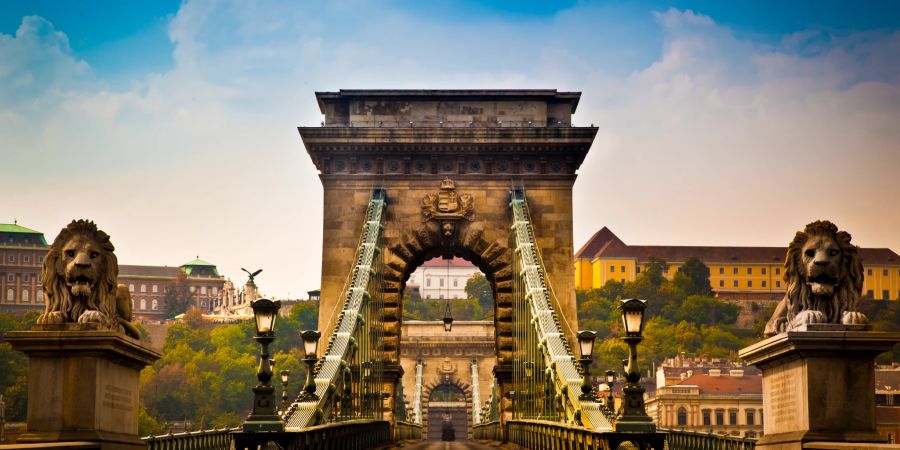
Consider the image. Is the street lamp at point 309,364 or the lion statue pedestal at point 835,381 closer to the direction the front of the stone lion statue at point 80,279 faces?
the lion statue pedestal

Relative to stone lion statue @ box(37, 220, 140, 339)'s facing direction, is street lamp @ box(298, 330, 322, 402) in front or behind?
behind

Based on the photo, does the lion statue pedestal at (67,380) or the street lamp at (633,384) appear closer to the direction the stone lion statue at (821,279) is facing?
the lion statue pedestal

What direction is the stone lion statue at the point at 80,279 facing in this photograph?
toward the camera

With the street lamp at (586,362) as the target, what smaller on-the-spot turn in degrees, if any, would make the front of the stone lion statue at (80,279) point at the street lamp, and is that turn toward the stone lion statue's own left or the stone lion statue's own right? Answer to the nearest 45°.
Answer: approximately 135° to the stone lion statue's own left

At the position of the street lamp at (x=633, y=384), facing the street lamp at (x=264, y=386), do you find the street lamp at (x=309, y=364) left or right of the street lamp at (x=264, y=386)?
right

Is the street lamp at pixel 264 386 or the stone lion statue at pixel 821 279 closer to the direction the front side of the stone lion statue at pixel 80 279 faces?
the stone lion statue

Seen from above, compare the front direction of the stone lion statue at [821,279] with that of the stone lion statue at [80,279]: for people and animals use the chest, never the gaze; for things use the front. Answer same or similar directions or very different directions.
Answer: same or similar directions

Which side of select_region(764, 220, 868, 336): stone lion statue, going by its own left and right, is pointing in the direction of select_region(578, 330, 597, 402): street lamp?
back

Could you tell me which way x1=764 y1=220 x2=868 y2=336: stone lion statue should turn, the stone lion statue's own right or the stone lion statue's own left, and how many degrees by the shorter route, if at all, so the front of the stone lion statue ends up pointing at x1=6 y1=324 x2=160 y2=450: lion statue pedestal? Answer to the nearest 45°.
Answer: approximately 90° to the stone lion statue's own right

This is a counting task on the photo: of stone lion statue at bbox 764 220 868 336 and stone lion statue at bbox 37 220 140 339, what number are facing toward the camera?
2

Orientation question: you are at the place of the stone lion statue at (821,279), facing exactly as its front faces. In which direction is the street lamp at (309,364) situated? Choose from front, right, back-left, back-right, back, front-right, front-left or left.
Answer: back-right

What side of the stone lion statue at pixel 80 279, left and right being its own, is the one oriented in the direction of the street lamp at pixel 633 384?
left
